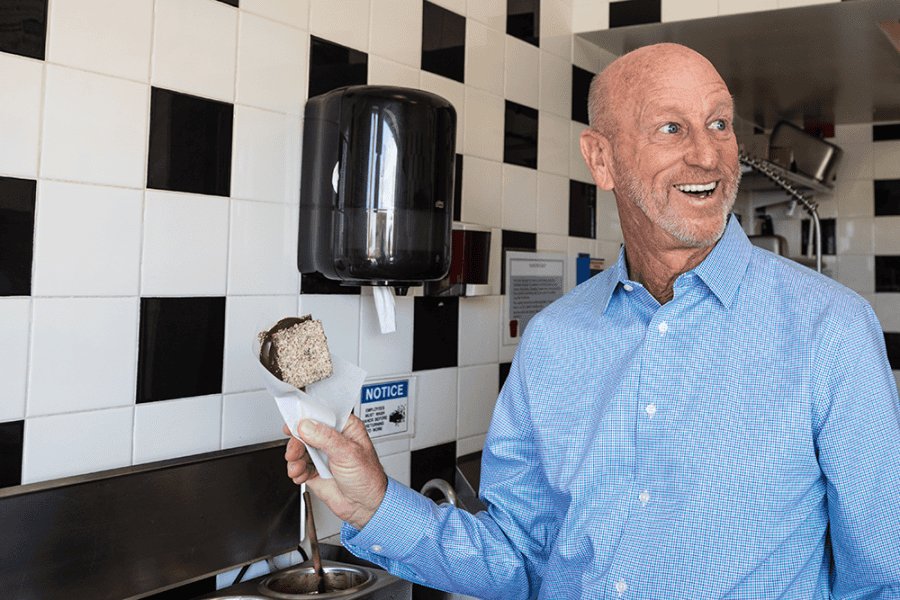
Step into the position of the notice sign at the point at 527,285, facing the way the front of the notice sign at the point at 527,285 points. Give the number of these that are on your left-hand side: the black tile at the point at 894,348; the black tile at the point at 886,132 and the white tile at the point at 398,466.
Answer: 2

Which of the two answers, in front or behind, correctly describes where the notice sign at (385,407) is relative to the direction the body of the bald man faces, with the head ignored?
behind

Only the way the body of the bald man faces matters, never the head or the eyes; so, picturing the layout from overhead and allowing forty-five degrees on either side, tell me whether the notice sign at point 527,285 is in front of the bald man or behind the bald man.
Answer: behind

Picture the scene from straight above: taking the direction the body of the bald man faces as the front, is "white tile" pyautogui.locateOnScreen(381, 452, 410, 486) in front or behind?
behind

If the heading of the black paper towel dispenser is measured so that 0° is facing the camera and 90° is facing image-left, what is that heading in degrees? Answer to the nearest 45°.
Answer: approximately 315°

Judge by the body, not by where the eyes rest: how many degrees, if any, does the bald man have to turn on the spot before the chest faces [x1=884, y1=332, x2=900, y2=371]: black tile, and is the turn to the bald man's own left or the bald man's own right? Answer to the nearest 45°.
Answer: approximately 135° to the bald man's own left
